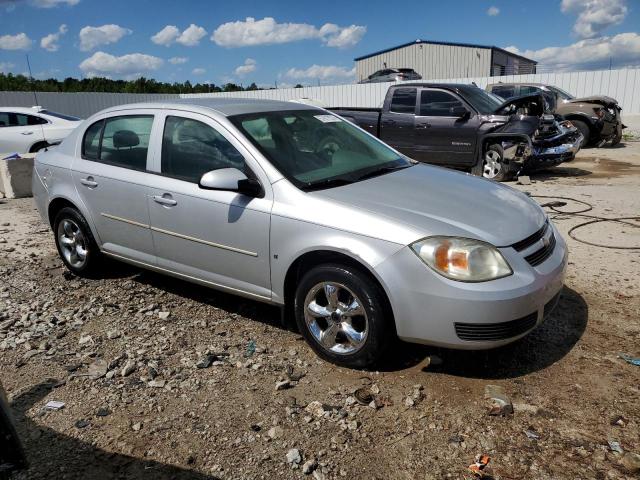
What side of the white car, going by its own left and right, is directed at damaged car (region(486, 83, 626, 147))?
back

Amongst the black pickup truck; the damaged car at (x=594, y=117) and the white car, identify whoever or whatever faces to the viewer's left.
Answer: the white car

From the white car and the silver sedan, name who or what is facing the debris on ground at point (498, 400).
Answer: the silver sedan

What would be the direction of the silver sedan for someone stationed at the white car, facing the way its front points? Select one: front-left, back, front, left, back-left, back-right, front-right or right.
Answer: left

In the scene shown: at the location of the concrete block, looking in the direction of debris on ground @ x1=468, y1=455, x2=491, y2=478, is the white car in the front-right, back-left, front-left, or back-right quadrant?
back-left

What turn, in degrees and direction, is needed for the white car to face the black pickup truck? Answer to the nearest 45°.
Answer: approximately 135° to its left

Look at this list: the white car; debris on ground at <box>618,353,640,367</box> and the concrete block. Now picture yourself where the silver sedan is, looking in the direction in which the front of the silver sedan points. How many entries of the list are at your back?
2

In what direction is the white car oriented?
to the viewer's left

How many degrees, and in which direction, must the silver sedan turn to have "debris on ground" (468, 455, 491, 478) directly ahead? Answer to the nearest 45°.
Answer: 0° — it already faces it

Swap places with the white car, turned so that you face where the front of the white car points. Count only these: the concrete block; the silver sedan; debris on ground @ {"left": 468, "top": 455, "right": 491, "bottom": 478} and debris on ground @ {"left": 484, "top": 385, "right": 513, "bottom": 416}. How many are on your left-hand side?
4

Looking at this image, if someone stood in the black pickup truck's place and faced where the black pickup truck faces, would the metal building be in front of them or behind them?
behind

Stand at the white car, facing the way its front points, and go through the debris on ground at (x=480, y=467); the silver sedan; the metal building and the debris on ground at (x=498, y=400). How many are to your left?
3

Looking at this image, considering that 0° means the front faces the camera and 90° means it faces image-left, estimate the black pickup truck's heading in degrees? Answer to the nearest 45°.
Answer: approximately 315°
